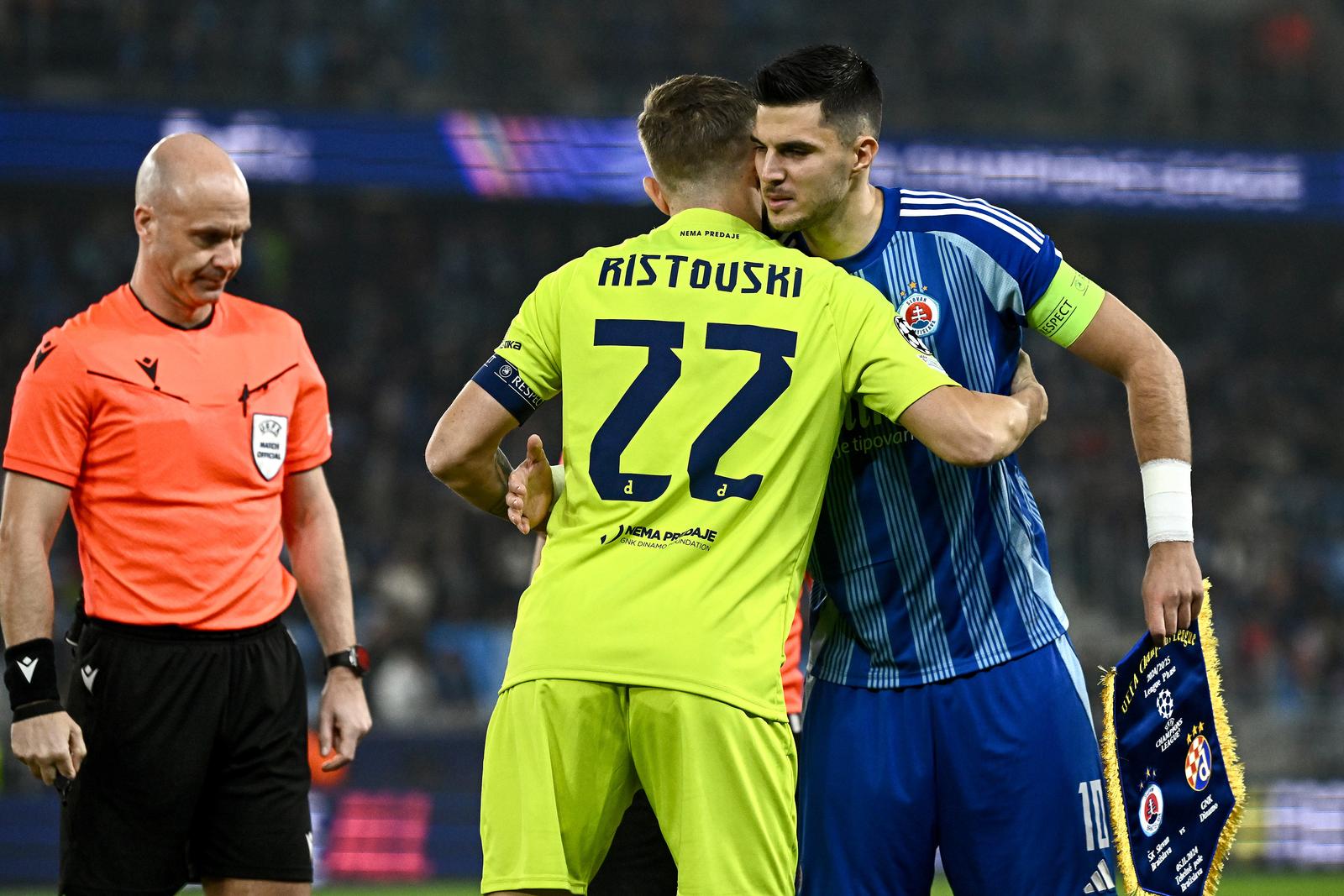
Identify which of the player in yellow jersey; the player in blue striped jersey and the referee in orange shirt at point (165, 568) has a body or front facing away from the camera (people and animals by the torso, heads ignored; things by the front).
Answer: the player in yellow jersey

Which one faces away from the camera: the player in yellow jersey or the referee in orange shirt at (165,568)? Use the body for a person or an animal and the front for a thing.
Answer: the player in yellow jersey

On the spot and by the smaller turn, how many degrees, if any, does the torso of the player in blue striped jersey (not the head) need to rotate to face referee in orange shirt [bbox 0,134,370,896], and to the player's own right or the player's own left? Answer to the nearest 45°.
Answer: approximately 45° to the player's own right

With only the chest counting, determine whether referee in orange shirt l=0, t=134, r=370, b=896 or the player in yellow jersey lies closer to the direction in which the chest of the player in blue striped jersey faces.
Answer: the player in yellow jersey

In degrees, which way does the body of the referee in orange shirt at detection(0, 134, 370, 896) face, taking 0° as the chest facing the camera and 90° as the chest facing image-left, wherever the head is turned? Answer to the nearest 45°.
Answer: approximately 315°

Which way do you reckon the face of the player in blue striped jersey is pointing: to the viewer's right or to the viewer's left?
to the viewer's left

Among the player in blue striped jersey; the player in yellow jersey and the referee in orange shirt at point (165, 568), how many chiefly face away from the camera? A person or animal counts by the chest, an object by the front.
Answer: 1

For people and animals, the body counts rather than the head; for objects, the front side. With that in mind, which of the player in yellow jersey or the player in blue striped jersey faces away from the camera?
the player in yellow jersey

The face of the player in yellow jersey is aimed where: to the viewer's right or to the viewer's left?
to the viewer's right

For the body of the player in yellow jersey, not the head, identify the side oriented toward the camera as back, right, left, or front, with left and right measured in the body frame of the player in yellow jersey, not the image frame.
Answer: back

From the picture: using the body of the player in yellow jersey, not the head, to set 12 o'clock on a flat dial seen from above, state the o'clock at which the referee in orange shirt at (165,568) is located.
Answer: The referee in orange shirt is roughly at 10 o'clock from the player in yellow jersey.

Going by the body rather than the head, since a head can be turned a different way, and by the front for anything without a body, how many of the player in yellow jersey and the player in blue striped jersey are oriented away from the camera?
1
